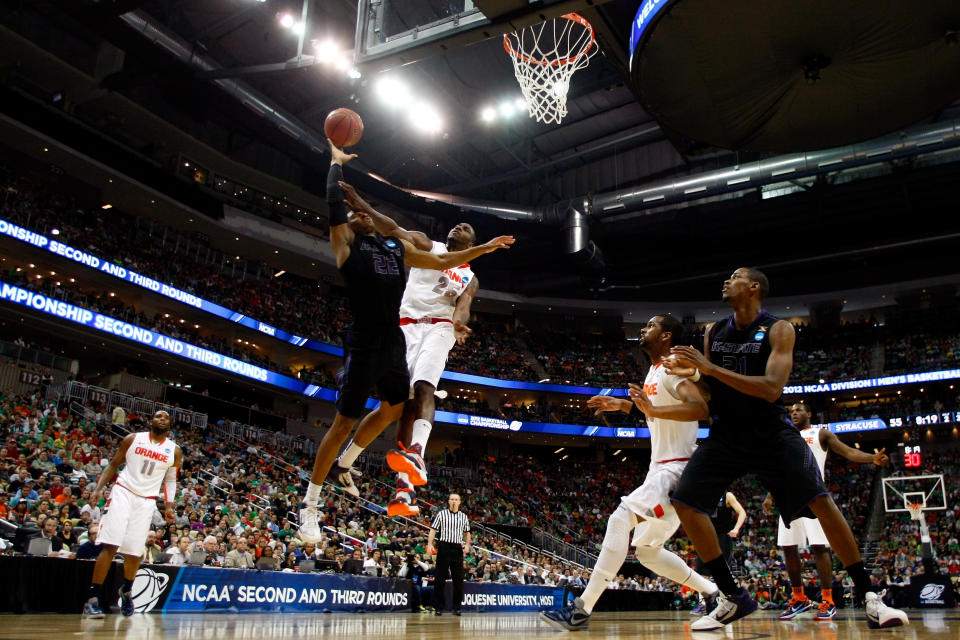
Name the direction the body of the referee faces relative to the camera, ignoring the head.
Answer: toward the camera

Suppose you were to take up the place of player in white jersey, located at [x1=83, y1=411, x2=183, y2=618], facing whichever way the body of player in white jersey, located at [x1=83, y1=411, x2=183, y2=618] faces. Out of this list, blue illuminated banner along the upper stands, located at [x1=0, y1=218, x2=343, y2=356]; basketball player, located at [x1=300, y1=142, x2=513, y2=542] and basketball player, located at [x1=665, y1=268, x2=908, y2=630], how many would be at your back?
1

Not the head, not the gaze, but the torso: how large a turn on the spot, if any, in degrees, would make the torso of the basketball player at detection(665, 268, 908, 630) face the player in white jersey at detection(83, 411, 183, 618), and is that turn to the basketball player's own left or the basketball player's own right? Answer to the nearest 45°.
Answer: approximately 45° to the basketball player's own right

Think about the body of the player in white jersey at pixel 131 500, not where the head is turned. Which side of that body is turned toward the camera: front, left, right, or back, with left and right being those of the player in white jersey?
front

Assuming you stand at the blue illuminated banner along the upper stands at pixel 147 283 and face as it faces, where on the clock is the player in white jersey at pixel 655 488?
The player in white jersey is roughly at 1 o'clock from the blue illuminated banner along the upper stands.

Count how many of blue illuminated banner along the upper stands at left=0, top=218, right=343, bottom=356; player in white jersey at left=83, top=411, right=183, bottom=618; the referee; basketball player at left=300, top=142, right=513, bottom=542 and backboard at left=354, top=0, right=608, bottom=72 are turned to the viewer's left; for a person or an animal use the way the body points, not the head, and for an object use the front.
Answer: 0

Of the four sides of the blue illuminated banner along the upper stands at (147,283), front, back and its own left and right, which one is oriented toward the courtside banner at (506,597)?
front

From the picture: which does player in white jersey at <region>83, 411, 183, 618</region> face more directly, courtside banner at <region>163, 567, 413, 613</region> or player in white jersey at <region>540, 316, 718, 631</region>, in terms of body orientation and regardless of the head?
the player in white jersey

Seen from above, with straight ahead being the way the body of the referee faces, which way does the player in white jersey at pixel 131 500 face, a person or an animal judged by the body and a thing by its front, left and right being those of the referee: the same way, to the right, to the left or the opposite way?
the same way

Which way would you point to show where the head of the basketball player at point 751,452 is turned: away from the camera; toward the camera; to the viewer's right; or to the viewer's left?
to the viewer's left

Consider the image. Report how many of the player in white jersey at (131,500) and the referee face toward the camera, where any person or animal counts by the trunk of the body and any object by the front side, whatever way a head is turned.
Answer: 2

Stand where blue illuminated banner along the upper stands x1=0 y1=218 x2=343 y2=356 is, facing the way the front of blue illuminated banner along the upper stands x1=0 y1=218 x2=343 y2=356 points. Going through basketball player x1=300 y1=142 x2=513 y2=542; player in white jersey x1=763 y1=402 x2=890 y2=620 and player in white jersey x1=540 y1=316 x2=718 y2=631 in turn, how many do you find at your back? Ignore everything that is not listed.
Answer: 0

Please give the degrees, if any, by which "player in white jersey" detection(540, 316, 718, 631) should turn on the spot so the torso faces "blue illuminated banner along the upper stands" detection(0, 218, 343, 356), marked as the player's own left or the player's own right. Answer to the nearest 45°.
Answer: approximately 45° to the player's own right

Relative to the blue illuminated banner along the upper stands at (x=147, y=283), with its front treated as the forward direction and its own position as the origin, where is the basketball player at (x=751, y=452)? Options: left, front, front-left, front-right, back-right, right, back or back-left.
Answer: front-right

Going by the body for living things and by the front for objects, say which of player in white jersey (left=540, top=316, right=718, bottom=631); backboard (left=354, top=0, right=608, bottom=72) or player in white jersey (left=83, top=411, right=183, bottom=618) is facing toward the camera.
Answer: player in white jersey (left=83, top=411, right=183, bottom=618)
